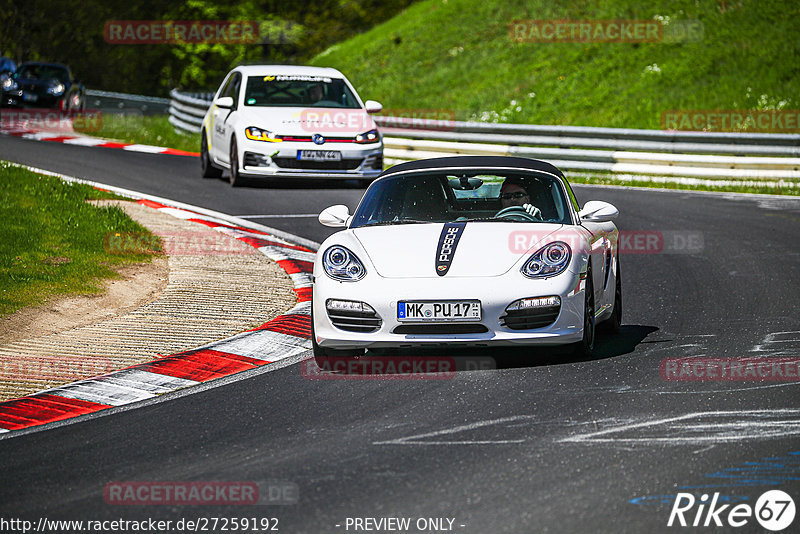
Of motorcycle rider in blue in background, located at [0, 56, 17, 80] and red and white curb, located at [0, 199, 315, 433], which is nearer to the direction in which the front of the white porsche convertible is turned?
the red and white curb

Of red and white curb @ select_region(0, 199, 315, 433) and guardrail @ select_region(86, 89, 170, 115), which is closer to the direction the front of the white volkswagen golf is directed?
the red and white curb

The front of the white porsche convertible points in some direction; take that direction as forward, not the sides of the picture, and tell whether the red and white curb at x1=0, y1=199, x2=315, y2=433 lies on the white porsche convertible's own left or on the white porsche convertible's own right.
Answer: on the white porsche convertible's own right

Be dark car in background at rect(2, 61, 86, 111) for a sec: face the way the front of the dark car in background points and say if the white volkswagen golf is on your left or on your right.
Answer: on your left

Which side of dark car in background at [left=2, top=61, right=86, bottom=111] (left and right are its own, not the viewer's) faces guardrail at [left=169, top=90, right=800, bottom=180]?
left

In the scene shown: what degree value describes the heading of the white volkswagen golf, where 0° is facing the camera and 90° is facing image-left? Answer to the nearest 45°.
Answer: approximately 0°
